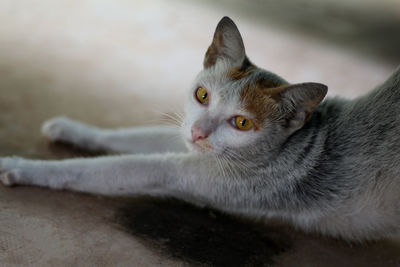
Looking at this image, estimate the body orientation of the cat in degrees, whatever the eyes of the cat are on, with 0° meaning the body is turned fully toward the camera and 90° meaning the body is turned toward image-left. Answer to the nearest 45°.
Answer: approximately 90°
